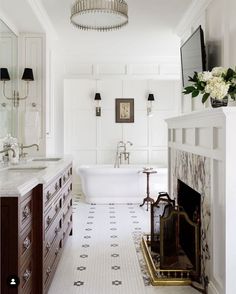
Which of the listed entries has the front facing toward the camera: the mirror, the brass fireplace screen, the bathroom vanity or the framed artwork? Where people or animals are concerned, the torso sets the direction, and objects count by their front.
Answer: the framed artwork

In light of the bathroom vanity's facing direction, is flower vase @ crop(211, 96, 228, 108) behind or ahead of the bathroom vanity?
ahead

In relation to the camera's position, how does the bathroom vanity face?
facing to the right of the viewer

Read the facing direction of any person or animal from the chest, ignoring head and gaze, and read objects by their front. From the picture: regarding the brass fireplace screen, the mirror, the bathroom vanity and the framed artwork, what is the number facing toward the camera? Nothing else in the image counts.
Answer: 1

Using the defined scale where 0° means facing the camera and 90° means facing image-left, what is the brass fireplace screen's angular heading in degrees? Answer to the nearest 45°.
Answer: approximately 90°

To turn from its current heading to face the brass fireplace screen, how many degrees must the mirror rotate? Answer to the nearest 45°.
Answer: approximately 45° to its right

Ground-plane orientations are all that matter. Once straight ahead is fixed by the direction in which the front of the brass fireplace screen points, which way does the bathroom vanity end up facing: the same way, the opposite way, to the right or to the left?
the opposite way

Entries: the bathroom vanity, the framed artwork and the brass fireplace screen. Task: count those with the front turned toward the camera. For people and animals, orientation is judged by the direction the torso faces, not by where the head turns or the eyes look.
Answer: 1

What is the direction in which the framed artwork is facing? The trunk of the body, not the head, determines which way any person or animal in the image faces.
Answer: toward the camera

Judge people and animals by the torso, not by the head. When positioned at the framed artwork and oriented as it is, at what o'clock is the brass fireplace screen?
The brass fireplace screen is roughly at 12 o'clock from the framed artwork.

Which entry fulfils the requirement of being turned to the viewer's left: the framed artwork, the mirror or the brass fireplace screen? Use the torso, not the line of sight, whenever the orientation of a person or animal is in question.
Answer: the brass fireplace screen

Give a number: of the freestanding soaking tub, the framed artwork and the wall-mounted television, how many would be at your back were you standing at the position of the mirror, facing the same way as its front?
0

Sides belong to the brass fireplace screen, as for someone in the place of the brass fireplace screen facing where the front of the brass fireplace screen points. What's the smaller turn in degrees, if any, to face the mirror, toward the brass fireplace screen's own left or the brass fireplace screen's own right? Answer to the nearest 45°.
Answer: approximately 45° to the brass fireplace screen's own right

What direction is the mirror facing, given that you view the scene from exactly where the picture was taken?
facing to the right of the viewer
